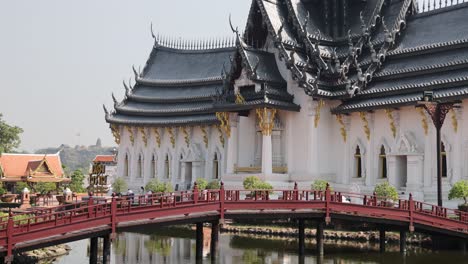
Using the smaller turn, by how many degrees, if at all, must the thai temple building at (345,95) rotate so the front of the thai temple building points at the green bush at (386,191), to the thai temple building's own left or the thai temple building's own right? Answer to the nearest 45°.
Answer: approximately 45° to the thai temple building's own left

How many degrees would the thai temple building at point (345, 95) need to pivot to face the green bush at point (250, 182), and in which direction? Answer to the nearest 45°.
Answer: approximately 45° to its right

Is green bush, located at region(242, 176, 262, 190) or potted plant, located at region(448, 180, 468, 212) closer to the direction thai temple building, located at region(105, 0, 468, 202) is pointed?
the green bush

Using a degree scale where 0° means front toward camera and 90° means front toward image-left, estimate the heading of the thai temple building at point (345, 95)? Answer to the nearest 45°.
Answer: approximately 45°

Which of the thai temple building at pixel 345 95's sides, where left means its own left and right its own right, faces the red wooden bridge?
front

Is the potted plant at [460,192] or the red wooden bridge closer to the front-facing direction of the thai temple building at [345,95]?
the red wooden bridge

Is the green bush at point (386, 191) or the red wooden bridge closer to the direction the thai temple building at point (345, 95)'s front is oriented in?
the red wooden bridge

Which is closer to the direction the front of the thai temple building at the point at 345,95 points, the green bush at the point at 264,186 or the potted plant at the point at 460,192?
the green bush

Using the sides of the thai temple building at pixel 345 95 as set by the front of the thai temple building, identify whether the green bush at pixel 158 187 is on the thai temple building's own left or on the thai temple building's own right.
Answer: on the thai temple building's own right
